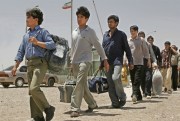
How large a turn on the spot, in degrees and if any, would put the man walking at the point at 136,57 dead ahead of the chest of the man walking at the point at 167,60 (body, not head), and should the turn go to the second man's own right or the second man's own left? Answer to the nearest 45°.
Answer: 0° — they already face them

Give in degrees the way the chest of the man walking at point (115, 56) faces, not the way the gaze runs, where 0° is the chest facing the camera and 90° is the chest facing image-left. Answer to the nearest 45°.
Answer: approximately 45°

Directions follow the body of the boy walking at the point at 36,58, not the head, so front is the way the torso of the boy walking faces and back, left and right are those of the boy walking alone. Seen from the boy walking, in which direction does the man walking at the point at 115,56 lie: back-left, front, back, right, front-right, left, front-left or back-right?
back

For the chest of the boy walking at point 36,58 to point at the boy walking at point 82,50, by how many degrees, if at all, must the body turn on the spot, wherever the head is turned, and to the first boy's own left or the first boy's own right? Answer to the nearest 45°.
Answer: approximately 180°

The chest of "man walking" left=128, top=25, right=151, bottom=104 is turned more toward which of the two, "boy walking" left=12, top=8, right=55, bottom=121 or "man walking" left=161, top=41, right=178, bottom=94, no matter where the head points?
the boy walking

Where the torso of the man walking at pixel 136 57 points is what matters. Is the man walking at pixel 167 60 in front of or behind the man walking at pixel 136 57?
behind

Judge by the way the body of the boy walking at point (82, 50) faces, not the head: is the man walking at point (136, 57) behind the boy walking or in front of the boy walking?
behind

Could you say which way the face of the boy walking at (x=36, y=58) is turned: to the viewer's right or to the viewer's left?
to the viewer's left

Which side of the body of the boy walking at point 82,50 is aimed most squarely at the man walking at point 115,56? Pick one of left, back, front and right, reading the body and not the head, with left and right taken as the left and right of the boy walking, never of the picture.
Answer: back
